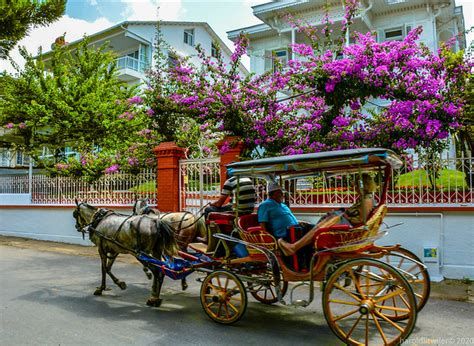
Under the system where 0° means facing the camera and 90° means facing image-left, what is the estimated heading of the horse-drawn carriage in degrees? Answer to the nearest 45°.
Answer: approximately 135°

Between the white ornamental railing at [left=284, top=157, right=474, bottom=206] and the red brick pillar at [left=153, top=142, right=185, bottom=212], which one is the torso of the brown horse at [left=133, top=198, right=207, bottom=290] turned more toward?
the red brick pillar

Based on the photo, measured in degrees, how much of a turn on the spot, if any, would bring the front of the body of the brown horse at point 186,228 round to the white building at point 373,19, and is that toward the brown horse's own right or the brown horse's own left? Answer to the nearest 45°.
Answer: approximately 135° to the brown horse's own right

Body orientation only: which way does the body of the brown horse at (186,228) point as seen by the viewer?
to the viewer's left

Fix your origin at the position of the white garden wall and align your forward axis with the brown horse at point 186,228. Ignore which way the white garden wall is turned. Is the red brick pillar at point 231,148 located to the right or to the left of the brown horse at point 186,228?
right

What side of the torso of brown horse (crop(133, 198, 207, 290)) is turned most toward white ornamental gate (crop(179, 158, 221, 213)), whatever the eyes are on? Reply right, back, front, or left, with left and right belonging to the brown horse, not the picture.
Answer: right

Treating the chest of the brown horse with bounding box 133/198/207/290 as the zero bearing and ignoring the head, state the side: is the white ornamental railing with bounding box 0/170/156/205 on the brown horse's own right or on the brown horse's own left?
on the brown horse's own right

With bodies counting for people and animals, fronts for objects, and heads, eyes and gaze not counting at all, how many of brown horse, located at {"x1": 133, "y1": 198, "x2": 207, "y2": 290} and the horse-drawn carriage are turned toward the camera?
0

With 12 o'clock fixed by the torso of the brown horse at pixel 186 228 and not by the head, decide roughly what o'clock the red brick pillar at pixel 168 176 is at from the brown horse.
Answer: The red brick pillar is roughly at 3 o'clock from the brown horse.

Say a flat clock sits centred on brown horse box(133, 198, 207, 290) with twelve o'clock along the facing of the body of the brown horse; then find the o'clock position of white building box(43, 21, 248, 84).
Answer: The white building is roughly at 3 o'clock from the brown horse.

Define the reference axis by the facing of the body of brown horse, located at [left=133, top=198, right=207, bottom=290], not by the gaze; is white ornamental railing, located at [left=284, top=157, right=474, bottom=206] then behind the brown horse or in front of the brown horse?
behind

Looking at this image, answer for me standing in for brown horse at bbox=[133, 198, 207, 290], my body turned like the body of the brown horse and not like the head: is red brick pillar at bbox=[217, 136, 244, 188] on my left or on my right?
on my right
